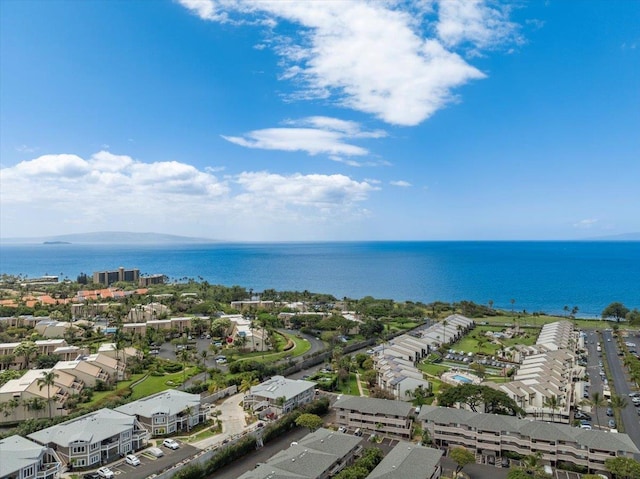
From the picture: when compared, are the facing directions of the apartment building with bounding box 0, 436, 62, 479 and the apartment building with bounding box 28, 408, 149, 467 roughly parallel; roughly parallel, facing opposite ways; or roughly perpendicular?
roughly parallel

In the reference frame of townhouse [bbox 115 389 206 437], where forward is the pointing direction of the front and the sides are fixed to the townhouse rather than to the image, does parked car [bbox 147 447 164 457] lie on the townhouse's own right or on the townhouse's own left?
on the townhouse's own right

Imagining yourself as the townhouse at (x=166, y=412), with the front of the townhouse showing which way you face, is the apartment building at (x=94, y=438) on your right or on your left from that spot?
on your right

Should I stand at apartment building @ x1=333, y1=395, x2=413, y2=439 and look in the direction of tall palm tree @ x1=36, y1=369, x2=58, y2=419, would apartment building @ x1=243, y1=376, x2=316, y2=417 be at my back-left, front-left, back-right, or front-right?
front-right

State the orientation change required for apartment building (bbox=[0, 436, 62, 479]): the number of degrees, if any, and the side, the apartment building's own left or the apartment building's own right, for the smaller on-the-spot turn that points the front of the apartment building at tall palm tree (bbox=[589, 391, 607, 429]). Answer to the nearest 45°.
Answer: approximately 45° to the apartment building's own left

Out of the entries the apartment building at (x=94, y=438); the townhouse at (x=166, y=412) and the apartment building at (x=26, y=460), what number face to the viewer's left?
0

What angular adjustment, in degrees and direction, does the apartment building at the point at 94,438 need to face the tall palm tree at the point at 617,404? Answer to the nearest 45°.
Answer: approximately 45° to its left

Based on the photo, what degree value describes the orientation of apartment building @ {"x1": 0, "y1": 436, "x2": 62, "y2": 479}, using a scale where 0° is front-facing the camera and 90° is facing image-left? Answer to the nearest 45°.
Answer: approximately 315°

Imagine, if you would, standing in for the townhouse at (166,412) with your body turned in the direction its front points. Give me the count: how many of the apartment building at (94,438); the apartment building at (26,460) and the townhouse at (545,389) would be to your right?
2

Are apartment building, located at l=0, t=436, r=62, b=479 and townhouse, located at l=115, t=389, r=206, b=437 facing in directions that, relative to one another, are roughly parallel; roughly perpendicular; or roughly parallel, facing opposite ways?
roughly parallel

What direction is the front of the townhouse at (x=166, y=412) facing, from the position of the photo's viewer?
facing the viewer and to the right of the viewer

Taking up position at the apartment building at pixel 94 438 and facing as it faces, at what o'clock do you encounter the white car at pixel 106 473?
The white car is roughly at 1 o'clock from the apartment building.

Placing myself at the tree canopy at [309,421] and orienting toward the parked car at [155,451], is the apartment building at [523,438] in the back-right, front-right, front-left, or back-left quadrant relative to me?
back-left

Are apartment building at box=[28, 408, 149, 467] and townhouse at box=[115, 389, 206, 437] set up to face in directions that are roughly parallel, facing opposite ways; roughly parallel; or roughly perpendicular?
roughly parallel
